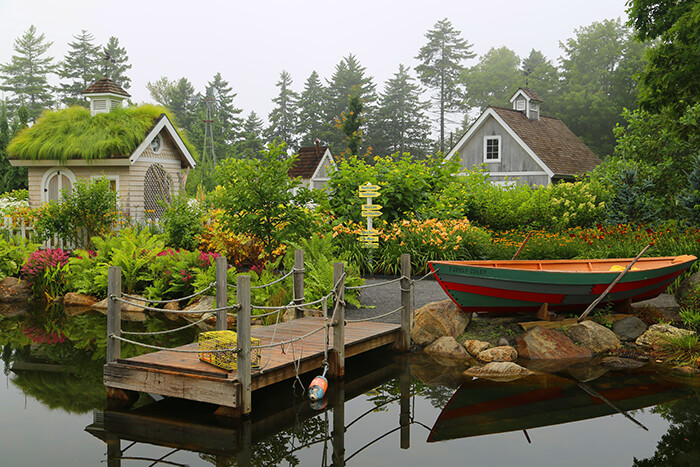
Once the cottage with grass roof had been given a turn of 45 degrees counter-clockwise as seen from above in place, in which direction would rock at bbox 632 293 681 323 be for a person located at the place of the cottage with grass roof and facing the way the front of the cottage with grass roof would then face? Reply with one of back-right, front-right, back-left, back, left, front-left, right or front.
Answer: front-left

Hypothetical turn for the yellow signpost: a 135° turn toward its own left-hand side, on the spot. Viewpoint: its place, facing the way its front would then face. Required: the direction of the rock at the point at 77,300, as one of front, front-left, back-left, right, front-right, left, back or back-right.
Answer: back-left

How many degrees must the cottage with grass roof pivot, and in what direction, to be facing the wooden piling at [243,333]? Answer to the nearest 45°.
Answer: approximately 45° to its left

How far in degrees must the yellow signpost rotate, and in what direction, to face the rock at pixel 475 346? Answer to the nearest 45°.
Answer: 0° — it already faces it

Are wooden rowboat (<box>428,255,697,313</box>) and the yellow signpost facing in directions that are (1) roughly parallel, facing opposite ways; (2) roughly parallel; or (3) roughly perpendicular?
roughly perpendicular

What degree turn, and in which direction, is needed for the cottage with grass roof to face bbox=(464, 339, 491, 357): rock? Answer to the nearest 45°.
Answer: approximately 45° to its left

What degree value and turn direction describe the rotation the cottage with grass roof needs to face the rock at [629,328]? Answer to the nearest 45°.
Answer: approximately 90° to its left
